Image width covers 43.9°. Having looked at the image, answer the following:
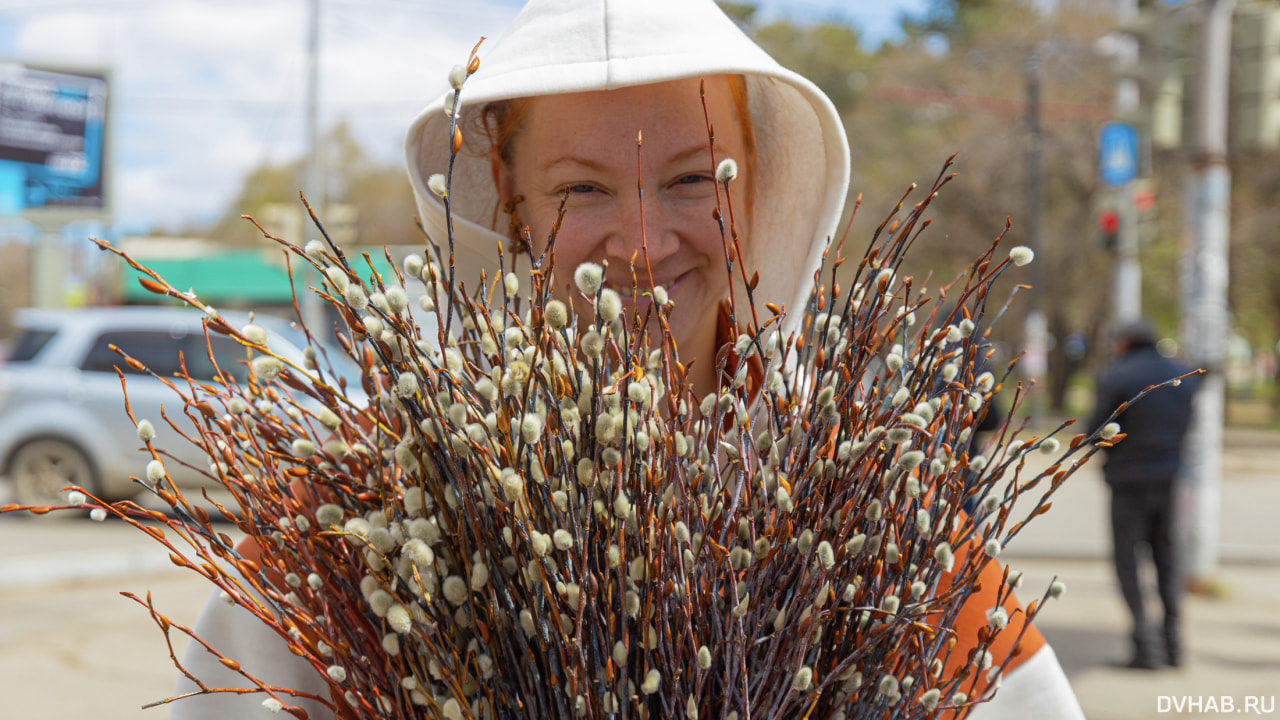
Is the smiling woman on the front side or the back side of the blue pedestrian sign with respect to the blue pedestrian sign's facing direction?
on the front side

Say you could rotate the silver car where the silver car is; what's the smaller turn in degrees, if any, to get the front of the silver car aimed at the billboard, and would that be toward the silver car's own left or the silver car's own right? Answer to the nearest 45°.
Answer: approximately 90° to the silver car's own left

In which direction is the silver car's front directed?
to the viewer's right

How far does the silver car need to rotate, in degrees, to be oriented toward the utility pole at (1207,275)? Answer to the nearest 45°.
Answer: approximately 45° to its right

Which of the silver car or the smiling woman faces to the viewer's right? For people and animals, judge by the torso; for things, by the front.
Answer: the silver car

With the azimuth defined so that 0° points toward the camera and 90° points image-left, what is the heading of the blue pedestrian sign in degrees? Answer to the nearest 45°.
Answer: approximately 0°
